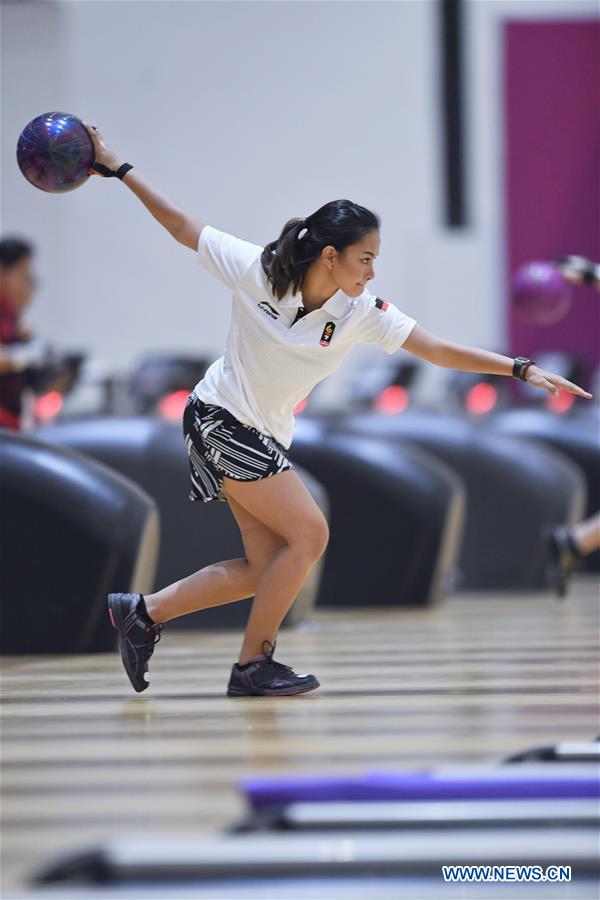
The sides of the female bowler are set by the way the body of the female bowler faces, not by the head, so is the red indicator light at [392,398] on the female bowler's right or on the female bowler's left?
on the female bowler's left

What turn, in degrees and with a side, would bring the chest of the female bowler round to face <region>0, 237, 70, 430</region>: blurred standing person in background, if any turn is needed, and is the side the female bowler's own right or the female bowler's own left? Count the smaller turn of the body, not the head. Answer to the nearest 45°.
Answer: approximately 180°

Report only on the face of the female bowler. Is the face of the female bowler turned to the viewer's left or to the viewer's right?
to the viewer's right

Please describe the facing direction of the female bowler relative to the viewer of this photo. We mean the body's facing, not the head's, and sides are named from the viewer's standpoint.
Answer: facing the viewer and to the right of the viewer

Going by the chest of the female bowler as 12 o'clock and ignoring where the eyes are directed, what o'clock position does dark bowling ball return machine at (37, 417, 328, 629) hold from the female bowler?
The dark bowling ball return machine is roughly at 7 o'clock from the female bowler.

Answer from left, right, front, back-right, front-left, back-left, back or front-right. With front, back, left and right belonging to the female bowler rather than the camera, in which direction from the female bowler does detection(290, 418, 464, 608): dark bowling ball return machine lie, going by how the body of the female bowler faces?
back-left

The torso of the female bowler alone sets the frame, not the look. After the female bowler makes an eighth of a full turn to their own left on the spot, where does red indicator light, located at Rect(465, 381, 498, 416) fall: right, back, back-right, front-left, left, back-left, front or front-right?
left

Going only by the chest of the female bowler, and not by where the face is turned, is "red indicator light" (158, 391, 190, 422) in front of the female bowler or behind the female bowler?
behind

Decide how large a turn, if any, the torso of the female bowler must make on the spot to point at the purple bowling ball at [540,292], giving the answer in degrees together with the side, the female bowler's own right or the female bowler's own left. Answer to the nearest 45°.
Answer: approximately 90° to the female bowler's own left

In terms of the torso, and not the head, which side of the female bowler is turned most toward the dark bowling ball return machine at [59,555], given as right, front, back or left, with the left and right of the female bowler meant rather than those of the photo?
back
